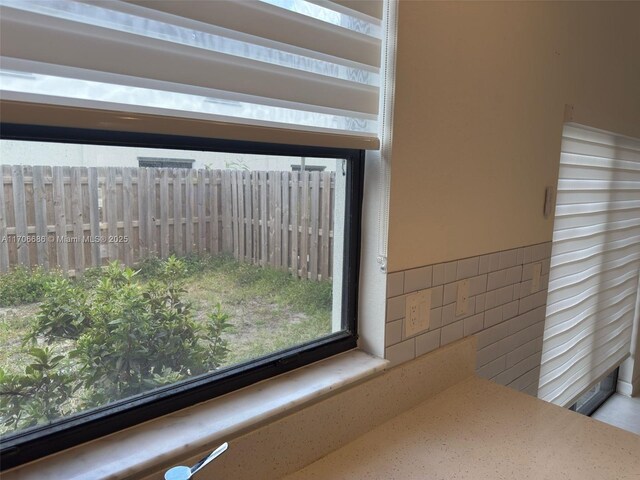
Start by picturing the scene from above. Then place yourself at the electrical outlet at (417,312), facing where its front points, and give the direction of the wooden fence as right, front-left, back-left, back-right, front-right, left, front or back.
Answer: right

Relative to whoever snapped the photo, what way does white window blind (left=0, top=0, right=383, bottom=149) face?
facing the viewer and to the right of the viewer

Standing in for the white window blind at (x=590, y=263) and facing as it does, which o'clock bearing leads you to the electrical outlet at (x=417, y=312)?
The electrical outlet is roughly at 2 o'clock from the white window blind.

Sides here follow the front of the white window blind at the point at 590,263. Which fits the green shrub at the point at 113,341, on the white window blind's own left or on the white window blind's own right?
on the white window blind's own right

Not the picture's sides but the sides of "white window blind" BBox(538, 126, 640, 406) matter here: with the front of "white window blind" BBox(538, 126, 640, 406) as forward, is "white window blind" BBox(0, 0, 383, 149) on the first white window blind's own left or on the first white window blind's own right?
on the first white window blind's own right

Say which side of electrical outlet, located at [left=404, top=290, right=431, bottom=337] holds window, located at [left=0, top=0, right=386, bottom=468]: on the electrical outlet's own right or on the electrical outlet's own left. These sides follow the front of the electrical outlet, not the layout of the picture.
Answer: on the electrical outlet's own right
